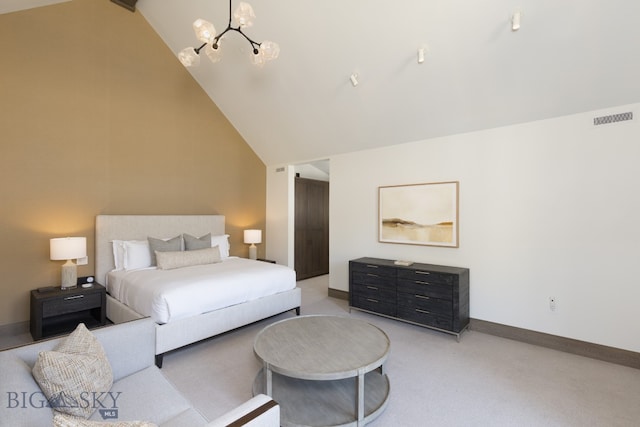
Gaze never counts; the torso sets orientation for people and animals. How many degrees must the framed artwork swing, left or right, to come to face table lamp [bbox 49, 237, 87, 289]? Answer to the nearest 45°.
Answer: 0° — it already faces it

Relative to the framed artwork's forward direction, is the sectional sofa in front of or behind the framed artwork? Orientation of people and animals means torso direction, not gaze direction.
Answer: in front

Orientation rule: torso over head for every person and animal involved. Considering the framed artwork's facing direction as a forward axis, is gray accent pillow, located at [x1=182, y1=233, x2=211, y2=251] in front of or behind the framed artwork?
in front

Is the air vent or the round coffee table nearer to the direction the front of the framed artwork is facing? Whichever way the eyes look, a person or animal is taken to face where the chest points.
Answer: the round coffee table

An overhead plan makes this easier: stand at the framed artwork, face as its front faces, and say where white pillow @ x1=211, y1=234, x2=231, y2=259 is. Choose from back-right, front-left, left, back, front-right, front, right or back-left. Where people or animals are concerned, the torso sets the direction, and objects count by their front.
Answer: front-right

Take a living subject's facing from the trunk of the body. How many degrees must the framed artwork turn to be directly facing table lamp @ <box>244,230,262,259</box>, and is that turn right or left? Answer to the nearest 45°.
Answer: approximately 45° to its right

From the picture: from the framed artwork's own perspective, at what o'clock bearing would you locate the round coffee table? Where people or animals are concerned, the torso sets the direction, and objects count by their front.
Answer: The round coffee table is roughly at 11 o'clock from the framed artwork.

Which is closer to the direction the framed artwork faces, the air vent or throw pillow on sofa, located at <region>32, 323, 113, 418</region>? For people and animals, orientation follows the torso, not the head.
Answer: the throw pillow on sofa

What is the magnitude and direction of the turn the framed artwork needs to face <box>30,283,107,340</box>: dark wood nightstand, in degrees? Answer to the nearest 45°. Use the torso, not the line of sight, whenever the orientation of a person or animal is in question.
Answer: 0° — it already faces it

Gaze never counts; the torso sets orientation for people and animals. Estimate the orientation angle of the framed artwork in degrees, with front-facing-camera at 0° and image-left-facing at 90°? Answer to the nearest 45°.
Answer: approximately 45°
